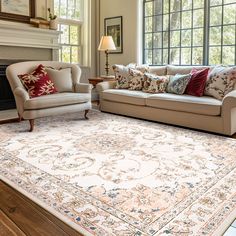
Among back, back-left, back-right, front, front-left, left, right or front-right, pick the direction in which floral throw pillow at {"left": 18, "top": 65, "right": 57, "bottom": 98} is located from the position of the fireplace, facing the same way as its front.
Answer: front-right

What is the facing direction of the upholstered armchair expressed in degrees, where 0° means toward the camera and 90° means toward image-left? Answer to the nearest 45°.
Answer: approximately 315°

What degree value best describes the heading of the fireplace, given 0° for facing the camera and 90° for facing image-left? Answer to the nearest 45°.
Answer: approximately 315°

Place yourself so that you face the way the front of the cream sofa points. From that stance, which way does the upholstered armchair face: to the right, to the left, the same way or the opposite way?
to the left

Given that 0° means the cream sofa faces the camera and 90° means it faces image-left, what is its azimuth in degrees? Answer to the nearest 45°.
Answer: approximately 45°

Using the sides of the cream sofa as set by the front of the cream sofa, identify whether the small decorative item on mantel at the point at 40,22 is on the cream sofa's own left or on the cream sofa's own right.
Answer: on the cream sofa's own right
